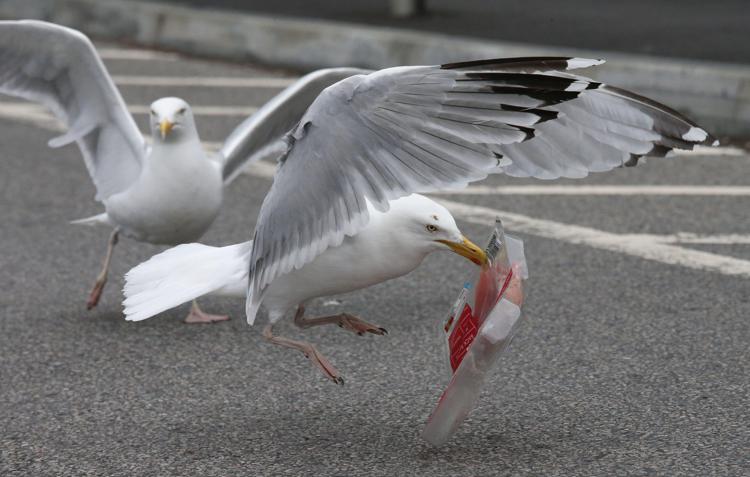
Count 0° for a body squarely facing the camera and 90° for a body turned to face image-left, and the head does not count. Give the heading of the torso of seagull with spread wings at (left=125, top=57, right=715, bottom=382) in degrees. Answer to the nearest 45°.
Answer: approximately 270°

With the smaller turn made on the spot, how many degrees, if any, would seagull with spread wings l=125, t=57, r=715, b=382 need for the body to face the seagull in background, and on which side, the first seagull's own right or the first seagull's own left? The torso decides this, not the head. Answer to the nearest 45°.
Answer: approximately 135° to the first seagull's own left
